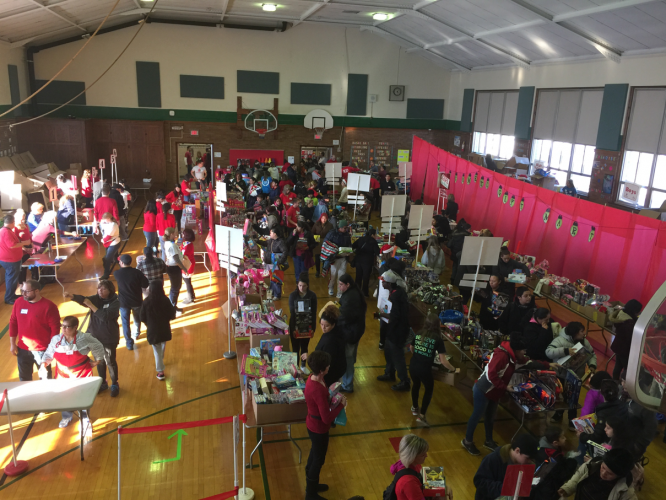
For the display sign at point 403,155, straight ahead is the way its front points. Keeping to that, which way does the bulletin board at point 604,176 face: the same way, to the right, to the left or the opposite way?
to the right

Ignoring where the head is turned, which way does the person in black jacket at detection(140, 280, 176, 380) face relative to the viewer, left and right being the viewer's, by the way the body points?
facing away from the viewer

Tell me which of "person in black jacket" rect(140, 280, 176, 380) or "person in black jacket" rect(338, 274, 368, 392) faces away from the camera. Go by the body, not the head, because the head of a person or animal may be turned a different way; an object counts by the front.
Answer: "person in black jacket" rect(140, 280, 176, 380)

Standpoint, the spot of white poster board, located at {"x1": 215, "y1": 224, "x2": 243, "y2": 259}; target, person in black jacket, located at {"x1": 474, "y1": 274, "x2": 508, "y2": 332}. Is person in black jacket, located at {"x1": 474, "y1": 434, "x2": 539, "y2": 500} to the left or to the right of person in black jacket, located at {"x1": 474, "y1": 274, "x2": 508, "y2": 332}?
right

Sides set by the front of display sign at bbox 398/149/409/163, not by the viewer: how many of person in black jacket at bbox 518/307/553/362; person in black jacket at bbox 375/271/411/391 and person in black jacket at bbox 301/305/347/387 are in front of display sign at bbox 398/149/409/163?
3

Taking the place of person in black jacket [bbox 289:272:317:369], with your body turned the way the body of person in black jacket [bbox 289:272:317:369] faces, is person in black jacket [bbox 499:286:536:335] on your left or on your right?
on your left

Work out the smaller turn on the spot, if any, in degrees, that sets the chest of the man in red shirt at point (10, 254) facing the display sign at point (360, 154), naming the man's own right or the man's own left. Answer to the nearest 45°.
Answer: approximately 45° to the man's own left

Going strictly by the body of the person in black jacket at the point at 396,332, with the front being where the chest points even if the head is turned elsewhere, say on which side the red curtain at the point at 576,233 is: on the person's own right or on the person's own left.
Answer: on the person's own right

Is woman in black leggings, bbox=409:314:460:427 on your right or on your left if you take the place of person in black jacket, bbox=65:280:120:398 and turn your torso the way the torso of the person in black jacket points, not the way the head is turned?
on your left
